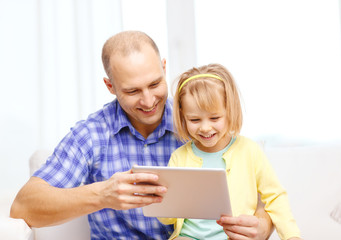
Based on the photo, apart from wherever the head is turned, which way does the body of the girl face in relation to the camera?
toward the camera

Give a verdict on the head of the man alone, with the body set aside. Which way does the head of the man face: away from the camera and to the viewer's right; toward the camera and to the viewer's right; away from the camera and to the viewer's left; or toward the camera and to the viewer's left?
toward the camera and to the viewer's right
